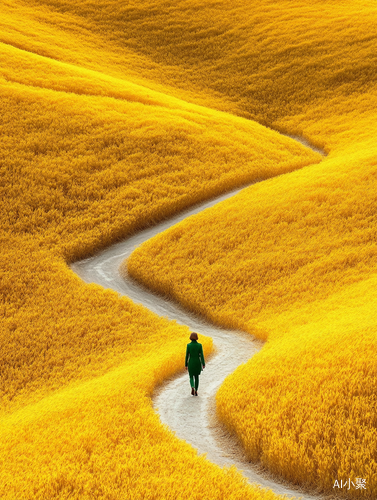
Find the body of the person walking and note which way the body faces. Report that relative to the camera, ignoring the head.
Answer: away from the camera
